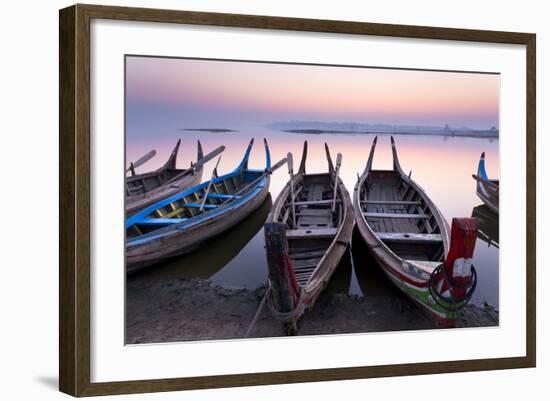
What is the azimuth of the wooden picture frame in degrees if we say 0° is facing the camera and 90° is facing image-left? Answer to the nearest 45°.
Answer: approximately 315°
